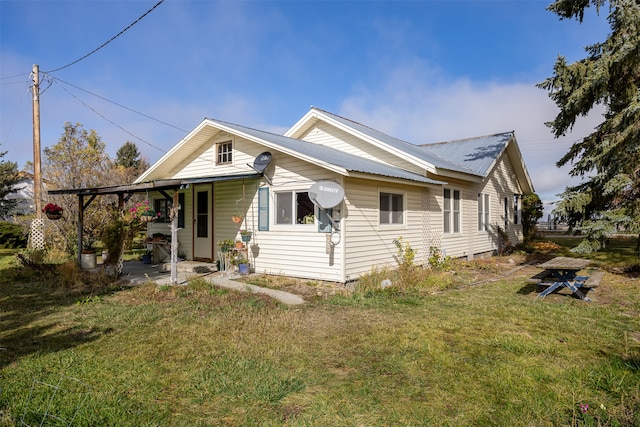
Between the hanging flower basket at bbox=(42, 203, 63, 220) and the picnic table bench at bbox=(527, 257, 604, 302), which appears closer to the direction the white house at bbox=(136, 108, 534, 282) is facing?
the hanging flower basket

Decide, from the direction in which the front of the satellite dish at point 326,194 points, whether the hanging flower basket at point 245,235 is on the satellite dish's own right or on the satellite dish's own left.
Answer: on the satellite dish's own right

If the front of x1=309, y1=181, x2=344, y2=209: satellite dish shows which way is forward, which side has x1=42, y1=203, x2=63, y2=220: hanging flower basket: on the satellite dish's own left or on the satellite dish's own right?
on the satellite dish's own right

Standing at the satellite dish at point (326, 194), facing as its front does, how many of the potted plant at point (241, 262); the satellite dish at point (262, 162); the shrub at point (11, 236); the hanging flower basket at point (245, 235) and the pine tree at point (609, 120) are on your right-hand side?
4

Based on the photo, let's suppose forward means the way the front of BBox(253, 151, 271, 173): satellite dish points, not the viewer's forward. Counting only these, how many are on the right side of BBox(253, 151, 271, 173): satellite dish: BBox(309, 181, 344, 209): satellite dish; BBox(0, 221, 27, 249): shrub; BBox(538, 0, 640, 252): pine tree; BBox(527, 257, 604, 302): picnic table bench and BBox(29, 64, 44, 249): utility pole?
2

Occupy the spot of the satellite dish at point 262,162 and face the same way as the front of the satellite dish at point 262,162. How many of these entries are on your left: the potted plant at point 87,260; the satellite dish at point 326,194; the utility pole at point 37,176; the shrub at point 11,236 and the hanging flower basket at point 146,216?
1

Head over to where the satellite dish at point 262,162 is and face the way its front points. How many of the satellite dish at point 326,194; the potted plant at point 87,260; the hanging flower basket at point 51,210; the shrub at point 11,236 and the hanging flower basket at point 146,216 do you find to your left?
1

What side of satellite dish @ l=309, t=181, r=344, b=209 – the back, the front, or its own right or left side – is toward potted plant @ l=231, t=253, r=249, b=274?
right

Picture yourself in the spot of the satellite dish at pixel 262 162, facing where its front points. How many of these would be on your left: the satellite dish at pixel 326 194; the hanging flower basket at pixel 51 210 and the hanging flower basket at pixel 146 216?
1

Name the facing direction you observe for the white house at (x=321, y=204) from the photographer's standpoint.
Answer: facing the viewer and to the left of the viewer
